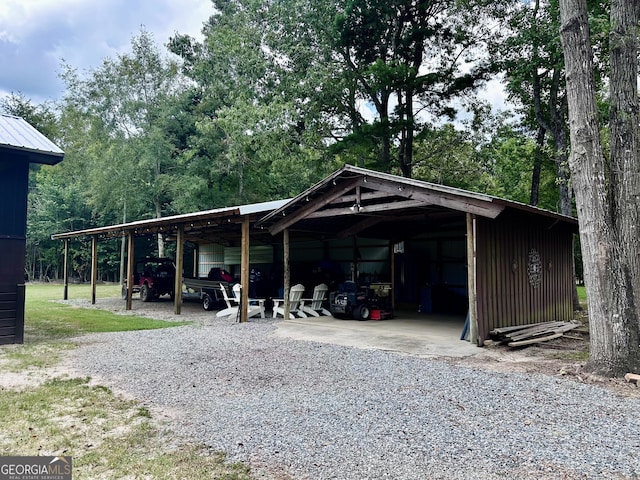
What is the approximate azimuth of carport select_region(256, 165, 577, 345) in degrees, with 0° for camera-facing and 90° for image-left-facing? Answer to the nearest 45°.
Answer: approximately 45°

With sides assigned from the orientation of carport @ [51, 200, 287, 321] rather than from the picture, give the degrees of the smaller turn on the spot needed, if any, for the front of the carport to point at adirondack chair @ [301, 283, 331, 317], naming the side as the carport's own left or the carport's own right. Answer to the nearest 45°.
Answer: approximately 135° to the carport's own left

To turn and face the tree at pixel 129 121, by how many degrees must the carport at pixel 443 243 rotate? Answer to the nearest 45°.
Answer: approximately 90° to its right

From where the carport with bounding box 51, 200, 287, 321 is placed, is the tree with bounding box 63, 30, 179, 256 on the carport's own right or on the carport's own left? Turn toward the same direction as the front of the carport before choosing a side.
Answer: on the carport's own right

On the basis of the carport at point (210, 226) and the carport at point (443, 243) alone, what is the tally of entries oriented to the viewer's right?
0

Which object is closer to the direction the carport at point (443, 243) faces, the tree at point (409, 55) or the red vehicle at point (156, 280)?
the red vehicle

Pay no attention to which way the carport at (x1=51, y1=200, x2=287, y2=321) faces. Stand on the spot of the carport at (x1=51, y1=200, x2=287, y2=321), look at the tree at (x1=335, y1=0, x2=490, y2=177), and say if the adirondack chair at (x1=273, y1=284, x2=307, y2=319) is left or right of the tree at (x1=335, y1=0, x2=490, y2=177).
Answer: right

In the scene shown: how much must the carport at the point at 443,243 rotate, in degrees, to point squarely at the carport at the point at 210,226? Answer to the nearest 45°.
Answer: approximately 45° to its right

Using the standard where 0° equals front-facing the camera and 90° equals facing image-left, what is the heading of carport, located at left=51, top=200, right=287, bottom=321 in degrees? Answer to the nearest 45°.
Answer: approximately 45°
